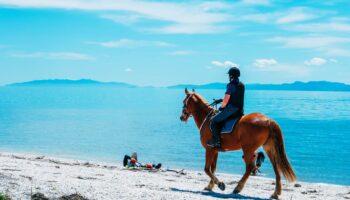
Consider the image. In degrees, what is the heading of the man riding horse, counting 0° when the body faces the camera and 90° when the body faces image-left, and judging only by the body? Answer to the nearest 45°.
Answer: approximately 135°
